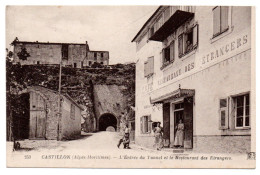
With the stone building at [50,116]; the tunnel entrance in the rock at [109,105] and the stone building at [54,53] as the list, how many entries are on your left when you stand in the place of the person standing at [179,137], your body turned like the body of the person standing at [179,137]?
0

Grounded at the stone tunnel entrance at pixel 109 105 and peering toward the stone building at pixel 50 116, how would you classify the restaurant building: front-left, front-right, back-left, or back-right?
front-left

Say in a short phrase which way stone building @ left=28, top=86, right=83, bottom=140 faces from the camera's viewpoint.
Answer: facing the viewer

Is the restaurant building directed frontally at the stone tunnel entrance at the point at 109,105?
no

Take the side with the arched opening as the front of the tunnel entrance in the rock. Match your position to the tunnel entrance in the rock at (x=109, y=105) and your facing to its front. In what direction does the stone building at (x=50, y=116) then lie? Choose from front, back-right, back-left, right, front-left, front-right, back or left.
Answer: right

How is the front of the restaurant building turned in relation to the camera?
facing the viewer and to the left of the viewer

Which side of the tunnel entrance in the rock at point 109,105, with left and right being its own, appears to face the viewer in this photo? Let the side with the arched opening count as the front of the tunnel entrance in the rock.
front
